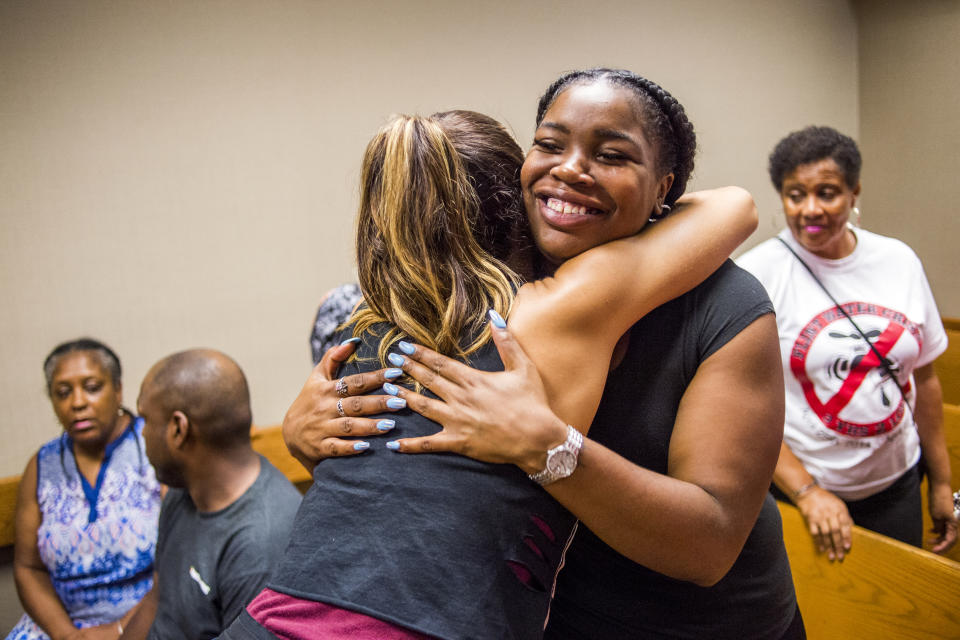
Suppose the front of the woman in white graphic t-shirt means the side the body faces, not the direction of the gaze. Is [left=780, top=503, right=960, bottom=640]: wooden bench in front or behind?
in front

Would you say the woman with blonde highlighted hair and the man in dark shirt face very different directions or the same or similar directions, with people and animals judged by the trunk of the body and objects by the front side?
very different directions

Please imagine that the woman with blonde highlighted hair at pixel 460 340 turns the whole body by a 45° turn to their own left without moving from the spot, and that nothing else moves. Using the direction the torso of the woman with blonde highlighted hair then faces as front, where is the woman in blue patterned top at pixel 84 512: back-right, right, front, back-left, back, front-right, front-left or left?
front-left

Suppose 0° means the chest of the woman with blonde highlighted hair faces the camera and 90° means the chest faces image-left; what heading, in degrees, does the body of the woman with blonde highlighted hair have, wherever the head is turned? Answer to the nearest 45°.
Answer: approximately 225°

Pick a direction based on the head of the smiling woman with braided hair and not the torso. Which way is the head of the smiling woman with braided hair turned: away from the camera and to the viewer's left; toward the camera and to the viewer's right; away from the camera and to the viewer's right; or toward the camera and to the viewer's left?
toward the camera and to the viewer's left

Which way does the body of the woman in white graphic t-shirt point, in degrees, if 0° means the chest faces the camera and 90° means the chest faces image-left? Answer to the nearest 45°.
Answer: approximately 0°

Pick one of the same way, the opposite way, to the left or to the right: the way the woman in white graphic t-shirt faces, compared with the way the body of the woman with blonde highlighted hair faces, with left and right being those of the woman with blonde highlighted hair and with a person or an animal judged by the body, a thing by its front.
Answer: the opposite way

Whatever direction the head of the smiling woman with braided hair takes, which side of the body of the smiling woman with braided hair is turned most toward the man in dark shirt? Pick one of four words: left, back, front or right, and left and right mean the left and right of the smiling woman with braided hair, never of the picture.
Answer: right

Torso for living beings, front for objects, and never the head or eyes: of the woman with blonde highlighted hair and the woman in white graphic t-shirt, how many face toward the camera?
1
